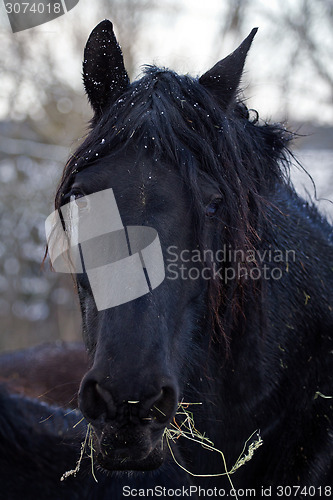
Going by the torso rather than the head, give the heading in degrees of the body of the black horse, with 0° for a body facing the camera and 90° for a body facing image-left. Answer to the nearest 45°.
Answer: approximately 45°
